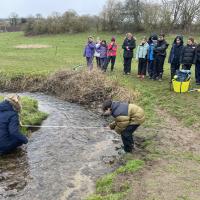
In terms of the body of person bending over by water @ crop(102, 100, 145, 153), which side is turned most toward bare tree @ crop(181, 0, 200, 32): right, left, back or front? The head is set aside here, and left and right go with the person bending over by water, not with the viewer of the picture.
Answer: right

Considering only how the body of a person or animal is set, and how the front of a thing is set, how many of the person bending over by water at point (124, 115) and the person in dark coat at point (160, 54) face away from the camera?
0

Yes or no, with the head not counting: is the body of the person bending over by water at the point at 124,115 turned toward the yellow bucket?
no

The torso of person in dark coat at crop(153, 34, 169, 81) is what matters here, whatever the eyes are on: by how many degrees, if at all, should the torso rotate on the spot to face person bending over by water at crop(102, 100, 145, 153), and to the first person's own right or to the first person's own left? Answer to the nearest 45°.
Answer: approximately 45° to the first person's own left

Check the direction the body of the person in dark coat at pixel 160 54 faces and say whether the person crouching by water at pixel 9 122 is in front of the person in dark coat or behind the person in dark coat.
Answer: in front

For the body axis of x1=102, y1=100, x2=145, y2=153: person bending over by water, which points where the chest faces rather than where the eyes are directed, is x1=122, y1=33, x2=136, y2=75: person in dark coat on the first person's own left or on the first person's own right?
on the first person's own right

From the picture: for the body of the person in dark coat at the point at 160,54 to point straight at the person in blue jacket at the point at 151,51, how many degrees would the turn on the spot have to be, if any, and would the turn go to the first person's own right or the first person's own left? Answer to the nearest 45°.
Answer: approximately 90° to the first person's own right

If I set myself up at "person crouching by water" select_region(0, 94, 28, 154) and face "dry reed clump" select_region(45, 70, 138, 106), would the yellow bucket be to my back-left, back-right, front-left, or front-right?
front-right

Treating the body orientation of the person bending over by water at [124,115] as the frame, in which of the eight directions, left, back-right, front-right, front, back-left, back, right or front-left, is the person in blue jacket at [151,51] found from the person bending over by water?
right

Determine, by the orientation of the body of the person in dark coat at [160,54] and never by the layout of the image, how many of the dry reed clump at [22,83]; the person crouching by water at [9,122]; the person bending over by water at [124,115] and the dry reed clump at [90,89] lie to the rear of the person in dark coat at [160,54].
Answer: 0

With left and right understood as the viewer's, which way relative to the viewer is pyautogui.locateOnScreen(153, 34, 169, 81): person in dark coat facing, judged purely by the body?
facing the viewer and to the left of the viewer

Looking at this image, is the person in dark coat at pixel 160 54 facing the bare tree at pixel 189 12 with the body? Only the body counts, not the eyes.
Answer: no

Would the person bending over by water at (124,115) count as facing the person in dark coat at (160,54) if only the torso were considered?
no

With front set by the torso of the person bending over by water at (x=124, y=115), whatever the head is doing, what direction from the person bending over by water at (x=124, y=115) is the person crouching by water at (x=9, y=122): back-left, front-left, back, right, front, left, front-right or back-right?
front

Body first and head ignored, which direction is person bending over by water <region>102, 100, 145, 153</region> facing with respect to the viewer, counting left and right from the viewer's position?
facing to the left of the viewer

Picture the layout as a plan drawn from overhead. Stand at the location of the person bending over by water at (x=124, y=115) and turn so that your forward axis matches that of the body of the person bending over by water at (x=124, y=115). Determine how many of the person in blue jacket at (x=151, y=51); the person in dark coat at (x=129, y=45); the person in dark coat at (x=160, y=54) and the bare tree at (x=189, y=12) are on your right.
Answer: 4
